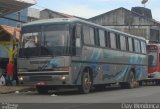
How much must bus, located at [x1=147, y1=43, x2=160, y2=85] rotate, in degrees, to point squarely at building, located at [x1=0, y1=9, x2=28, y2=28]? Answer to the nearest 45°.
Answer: approximately 45° to its right

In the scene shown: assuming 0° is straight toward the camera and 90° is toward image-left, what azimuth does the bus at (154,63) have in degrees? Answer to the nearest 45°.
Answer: approximately 45°

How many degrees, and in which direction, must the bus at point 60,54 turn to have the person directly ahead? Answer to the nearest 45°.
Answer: approximately 90° to its right

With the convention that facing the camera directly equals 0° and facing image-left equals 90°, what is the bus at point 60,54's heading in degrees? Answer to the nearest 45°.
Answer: approximately 45°

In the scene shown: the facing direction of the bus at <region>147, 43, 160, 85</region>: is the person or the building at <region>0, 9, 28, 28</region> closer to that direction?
the person

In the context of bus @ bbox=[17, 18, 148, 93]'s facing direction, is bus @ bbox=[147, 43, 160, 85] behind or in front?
behind

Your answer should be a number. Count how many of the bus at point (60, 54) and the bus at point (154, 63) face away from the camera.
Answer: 0

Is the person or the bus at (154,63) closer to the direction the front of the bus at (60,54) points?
the person

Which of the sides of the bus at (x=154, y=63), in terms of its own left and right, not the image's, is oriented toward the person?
front
